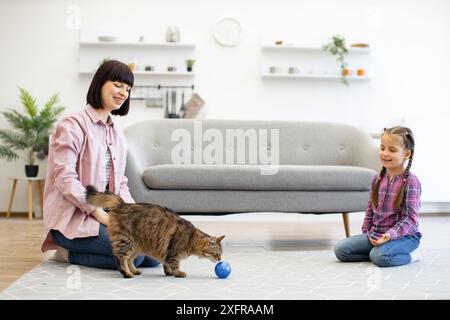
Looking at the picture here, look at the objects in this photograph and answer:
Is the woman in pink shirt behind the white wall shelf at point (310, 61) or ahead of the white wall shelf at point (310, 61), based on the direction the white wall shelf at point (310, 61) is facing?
ahead

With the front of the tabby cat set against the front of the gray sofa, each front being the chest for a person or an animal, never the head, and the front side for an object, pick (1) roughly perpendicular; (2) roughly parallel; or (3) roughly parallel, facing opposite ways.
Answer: roughly perpendicular

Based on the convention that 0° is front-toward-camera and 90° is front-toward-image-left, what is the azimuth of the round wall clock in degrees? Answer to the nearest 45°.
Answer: approximately 0°

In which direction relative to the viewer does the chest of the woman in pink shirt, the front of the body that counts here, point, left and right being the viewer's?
facing the viewer and to the right of the viewer

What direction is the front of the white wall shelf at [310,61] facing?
toward the camera

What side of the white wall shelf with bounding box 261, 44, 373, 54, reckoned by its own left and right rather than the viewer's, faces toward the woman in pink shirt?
front

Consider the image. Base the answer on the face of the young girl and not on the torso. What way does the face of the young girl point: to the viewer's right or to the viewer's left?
to the viewer's left

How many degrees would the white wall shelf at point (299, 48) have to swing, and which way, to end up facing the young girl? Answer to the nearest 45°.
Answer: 0° — it already faces them

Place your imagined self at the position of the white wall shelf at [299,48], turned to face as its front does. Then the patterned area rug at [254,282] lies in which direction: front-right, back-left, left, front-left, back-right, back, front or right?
front

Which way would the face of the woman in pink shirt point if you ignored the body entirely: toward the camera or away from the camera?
toward the camera

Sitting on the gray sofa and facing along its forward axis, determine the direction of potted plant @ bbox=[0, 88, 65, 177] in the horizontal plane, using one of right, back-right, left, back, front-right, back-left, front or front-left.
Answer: back-right

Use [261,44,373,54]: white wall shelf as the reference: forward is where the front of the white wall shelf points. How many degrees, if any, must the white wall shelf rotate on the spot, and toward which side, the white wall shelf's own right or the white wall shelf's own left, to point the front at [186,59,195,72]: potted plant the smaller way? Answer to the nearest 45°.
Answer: approximately 90° to the white wall shelf's own right

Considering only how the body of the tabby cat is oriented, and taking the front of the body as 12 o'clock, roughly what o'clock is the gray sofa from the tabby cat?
The gray sofa is roughly at 10 o'clock from the tabby cat.
